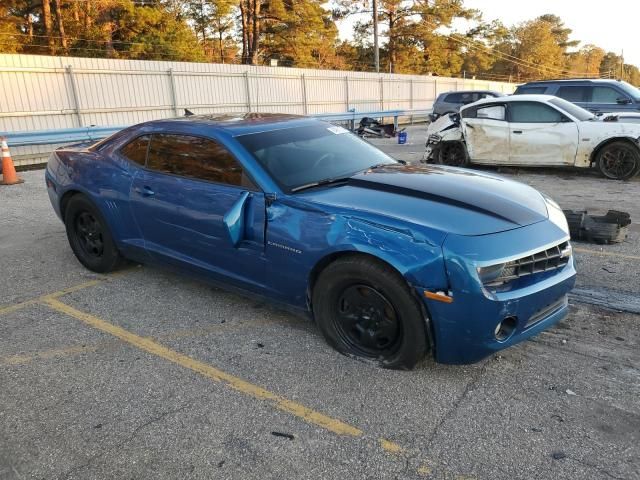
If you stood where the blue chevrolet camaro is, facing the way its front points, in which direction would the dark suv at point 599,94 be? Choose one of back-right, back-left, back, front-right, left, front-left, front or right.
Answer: left

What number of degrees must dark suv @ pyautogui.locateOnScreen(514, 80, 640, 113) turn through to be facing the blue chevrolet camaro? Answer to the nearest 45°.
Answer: approximately 90° to its right

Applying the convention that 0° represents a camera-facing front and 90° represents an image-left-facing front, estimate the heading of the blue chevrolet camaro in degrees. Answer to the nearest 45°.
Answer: approximately 315°

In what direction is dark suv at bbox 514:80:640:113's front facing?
to the viewer's right

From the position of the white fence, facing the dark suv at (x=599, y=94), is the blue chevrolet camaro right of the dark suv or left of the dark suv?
right
